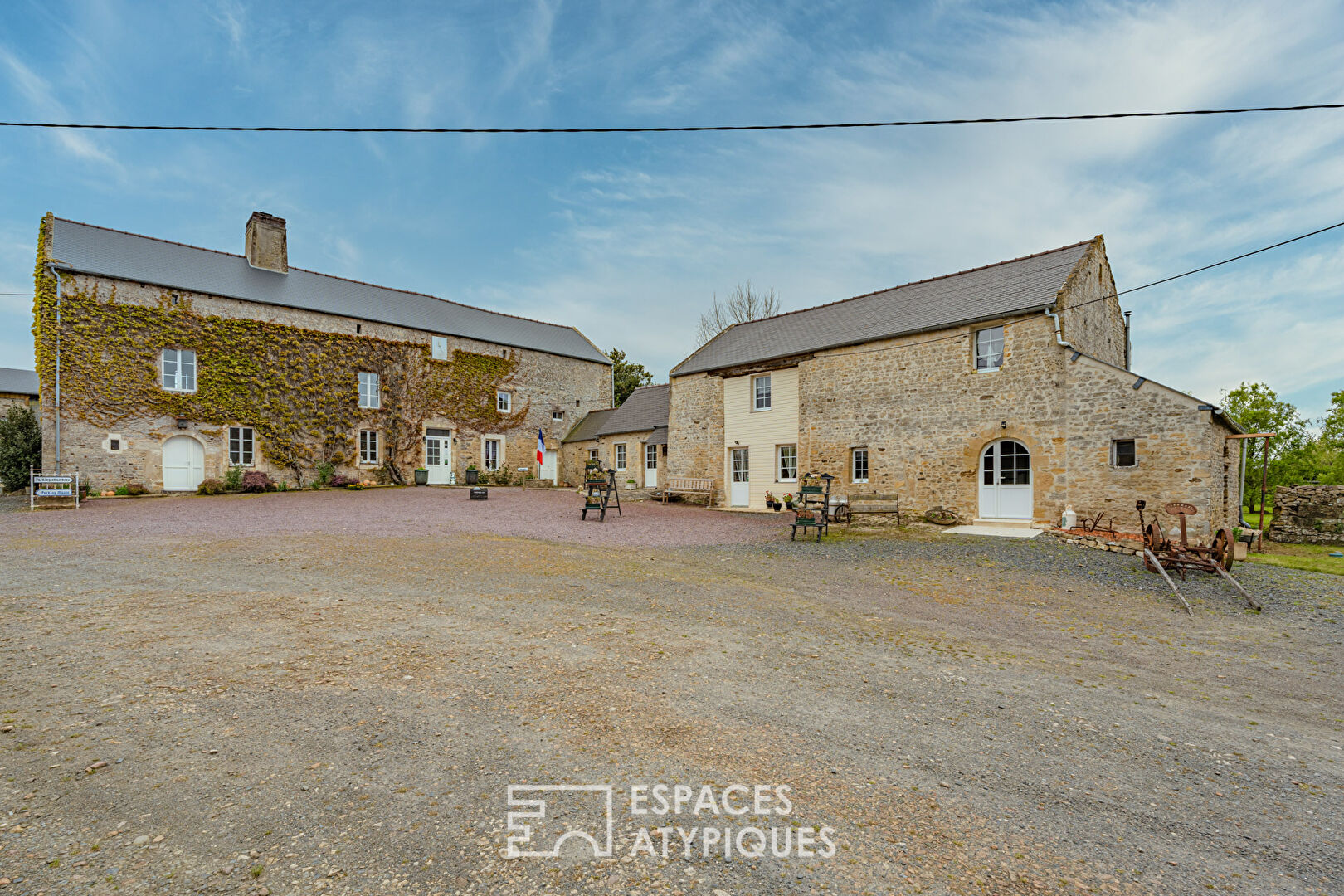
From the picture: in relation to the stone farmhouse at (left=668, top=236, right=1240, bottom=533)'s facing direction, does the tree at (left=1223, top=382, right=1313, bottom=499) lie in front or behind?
behind

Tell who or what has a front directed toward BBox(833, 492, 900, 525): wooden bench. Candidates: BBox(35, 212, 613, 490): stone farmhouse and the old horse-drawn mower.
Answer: the stone farmhouse

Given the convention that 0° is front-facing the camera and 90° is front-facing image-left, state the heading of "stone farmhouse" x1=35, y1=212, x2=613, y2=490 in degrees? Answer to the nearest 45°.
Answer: approximately 315°

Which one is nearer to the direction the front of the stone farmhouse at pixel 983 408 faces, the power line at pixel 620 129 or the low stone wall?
the power line

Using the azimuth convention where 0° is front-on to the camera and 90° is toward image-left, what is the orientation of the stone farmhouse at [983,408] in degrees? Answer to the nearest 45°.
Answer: approximately 45°

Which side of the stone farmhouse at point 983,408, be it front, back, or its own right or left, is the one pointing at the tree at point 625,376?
right

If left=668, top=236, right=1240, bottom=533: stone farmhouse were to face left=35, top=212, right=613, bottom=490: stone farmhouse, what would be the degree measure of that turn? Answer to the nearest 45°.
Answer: approximately 45° to its right
